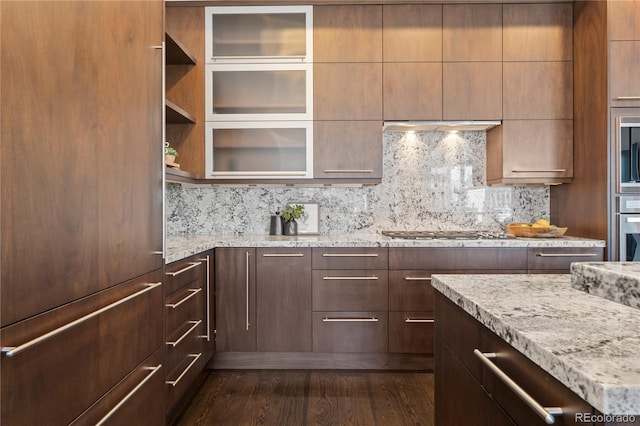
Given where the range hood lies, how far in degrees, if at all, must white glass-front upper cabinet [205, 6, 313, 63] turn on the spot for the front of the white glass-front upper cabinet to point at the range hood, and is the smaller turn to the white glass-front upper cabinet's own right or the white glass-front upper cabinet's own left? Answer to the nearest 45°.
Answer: approximately 90° to the white glass-front upper cabinet's own left

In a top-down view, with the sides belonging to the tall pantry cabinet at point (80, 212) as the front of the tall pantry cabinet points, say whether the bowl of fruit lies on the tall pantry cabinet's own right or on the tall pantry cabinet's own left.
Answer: on the tall pantry cabinet's own left

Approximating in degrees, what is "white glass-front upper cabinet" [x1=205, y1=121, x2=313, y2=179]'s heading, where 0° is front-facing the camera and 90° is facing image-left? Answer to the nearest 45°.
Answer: approximately 0°

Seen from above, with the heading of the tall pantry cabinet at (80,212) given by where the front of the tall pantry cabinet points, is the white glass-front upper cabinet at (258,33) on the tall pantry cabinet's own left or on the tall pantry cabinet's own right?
on the tall pantry cabinet's own left

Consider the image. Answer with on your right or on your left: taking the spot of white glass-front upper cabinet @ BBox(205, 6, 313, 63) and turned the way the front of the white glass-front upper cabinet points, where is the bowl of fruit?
on your left

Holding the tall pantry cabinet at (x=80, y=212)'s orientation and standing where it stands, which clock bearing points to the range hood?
The range hood is roughly at 10 o'clock from the tall pantry cabinet.

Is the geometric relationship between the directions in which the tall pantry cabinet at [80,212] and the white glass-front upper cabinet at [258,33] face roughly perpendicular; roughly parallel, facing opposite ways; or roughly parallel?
roughly perpendicular

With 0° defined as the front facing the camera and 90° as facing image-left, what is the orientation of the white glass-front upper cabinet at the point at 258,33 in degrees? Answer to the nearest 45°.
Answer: approximately 0°
